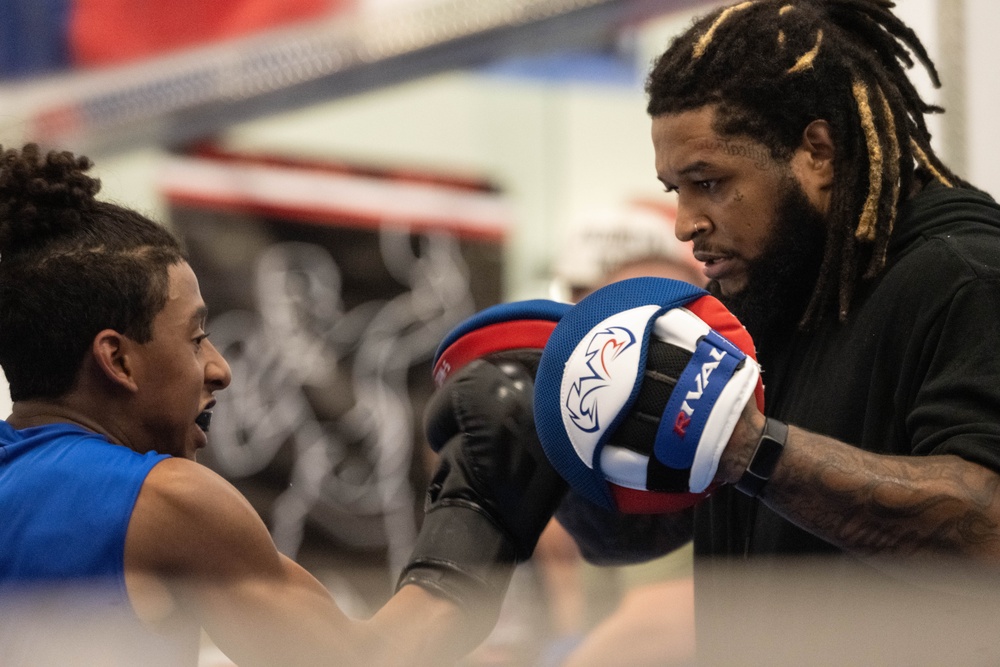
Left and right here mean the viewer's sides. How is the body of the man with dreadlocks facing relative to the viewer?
facing the viewer and to the left of the viewer
